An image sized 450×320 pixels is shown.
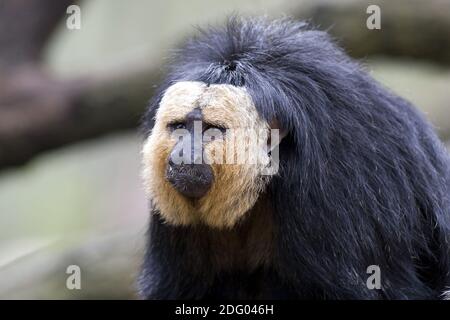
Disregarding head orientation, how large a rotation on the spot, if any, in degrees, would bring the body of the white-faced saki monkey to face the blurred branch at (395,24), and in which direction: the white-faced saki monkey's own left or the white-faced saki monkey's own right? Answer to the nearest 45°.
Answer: approximately 135° to the white-faced saki monkey's own right

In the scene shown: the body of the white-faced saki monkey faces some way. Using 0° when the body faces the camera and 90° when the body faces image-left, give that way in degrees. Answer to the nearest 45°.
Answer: approximately 45°

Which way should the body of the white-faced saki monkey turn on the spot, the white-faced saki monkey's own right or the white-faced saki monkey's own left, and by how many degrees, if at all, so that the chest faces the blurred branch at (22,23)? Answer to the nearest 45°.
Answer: approximately 90° to the white-faced saki monkey's own right

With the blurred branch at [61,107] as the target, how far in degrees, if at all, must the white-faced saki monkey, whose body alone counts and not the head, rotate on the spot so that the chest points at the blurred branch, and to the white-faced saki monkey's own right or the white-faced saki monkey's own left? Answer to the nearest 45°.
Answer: approximately 90° to the white-faced saki monkey's own right

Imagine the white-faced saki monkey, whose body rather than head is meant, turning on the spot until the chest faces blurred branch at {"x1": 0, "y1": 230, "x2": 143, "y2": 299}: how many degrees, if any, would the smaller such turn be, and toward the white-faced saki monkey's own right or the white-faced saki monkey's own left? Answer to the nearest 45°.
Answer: approximately 90° to the white-faced saki monkey's own right

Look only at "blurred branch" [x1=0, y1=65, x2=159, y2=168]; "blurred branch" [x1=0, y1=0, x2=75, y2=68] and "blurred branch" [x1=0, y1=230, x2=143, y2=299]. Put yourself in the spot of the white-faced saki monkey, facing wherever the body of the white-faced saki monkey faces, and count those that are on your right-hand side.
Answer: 3
